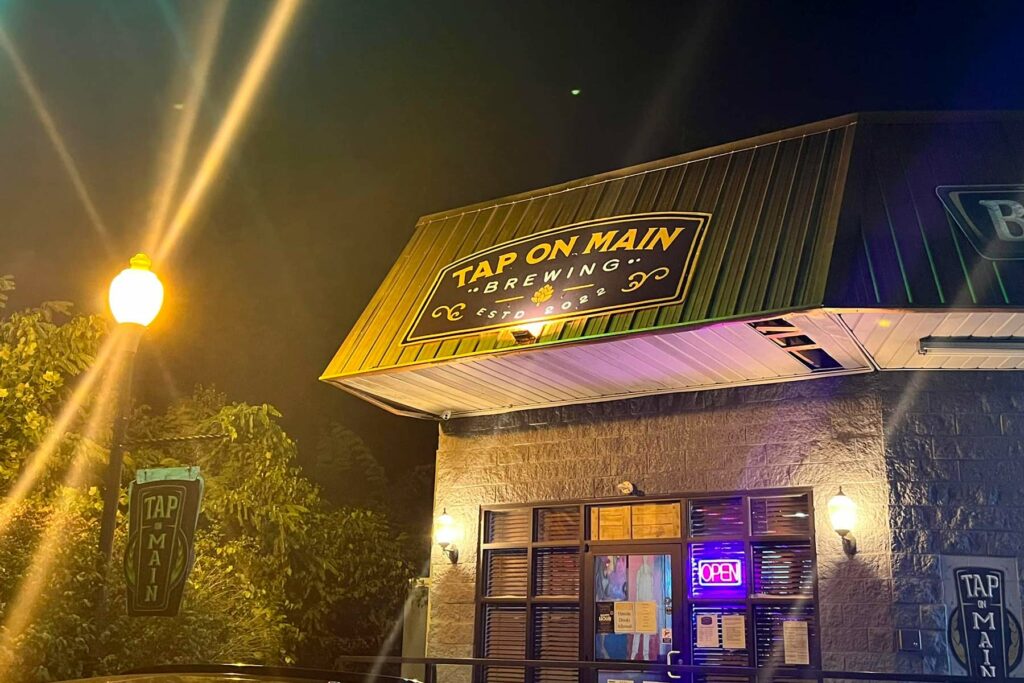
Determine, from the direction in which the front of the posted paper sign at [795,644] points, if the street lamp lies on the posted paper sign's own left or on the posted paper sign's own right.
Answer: on the posted paper sign's own right

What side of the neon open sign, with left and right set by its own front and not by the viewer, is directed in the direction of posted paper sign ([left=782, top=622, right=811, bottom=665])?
left

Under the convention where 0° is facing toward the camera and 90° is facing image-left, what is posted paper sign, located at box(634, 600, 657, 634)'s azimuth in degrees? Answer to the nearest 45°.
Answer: approximately 0°

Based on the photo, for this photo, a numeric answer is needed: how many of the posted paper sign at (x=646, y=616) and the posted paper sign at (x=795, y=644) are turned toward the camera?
2

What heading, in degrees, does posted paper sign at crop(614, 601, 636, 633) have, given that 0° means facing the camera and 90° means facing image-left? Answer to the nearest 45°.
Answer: approximately 0°

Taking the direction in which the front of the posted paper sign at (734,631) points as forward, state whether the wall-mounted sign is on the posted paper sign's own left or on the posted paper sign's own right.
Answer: on the posted paper sign's own left

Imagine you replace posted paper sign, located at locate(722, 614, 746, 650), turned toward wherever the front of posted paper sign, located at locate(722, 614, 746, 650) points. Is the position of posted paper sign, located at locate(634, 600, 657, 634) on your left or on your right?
on your right

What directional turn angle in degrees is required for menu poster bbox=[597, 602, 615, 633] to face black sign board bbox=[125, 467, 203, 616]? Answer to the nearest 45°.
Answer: approximately 45° to its right

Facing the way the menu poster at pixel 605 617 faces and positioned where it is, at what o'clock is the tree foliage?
The tree foliage is roughly at 3 o'clock from the menu poster.
